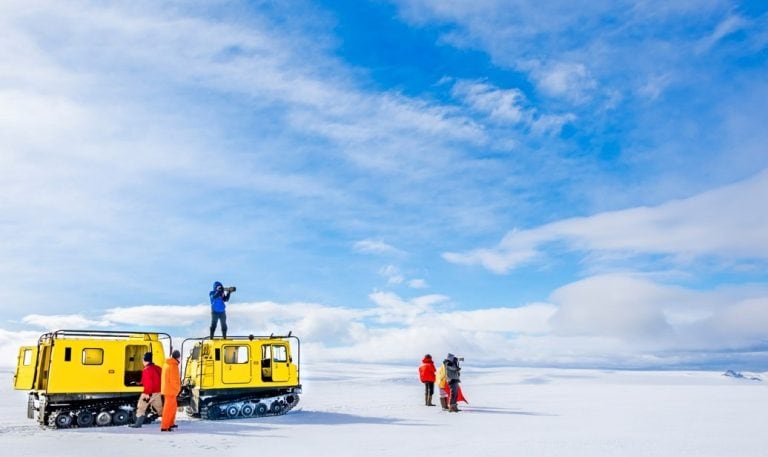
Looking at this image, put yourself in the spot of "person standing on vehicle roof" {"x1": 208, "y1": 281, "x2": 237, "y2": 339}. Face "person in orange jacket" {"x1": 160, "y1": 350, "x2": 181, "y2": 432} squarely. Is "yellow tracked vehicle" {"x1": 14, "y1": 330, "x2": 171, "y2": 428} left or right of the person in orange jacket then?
right

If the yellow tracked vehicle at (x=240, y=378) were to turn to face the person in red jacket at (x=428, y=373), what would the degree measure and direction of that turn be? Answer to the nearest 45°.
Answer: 0° — it already faces them

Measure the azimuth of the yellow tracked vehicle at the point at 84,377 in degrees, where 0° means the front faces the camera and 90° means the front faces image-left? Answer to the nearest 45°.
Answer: approximately 270°

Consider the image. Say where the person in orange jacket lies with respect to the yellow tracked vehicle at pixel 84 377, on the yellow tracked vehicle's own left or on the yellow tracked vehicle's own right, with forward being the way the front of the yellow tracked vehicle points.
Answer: on the yellow tracked vehicle's own right

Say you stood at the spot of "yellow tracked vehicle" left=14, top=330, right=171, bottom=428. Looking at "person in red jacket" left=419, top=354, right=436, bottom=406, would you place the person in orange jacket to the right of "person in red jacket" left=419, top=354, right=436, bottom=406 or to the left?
right

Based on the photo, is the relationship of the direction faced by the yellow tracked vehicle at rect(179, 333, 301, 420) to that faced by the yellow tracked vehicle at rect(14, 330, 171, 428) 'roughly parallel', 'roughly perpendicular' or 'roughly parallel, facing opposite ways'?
roughly parallel

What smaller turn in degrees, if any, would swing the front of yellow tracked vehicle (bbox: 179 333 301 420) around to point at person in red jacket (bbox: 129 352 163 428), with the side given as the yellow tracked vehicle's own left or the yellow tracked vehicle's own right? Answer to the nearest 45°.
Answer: approximately 135° to the yellow tracked vehicle's own right

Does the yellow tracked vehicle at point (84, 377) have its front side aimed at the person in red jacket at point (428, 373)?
yes

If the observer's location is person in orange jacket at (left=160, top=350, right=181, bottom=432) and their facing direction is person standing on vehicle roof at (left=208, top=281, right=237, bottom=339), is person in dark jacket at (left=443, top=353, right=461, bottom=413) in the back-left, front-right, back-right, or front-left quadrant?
front-right

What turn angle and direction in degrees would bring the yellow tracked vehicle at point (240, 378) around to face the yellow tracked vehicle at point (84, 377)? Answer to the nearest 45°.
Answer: approximately 180°

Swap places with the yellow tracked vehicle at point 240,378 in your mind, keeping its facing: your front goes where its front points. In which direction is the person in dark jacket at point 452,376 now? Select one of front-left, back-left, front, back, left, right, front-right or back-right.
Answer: front

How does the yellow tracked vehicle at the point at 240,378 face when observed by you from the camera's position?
facing to the right of the viewer

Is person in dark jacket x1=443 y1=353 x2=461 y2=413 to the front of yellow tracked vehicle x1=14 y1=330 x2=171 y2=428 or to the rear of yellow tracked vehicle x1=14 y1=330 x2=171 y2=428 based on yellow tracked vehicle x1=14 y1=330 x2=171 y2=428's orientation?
to the front
